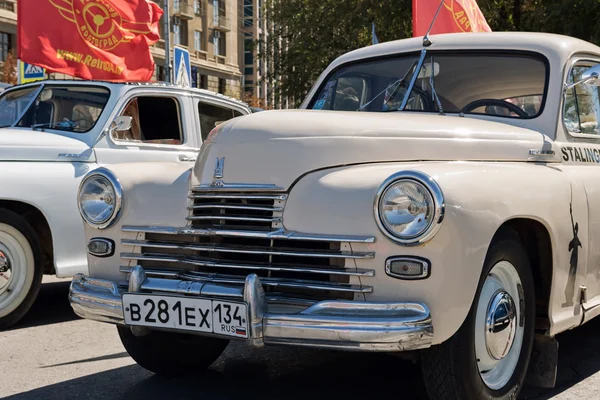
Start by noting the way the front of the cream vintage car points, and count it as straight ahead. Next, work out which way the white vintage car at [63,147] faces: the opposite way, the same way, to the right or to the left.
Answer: the same way

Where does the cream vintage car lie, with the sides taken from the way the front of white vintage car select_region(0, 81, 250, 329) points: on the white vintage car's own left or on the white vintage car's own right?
on the white vintage car's own left

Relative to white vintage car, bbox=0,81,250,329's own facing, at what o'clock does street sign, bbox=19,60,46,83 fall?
The street sign is roughly at 4 o'clock from the white vintage car.

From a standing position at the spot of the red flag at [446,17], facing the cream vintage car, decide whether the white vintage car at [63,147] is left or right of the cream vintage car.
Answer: right

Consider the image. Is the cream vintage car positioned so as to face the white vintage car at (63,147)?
no

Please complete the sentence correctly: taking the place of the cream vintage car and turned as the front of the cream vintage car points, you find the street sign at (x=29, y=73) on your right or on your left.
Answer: on your right

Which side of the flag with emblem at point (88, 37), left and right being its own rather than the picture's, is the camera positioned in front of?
front

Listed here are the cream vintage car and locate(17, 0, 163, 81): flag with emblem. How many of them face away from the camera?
0

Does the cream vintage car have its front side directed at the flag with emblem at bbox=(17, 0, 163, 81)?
no
